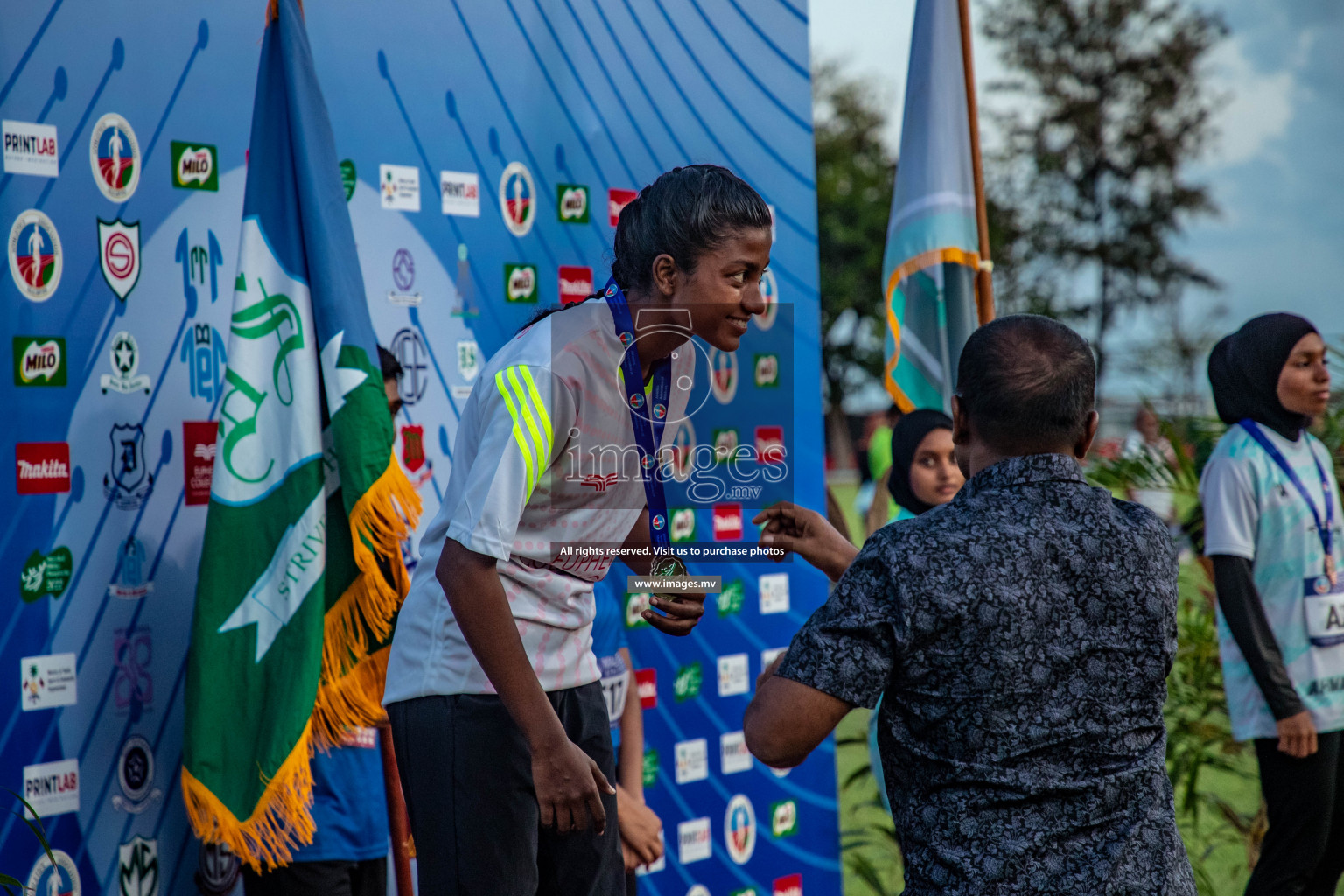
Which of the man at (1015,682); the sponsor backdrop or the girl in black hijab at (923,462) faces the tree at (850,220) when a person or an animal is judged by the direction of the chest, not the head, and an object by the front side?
the man

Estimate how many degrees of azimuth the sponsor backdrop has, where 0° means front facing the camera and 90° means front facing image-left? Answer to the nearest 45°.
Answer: approximately 315°

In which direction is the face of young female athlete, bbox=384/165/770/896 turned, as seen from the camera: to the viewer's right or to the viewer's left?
to the viewer's right

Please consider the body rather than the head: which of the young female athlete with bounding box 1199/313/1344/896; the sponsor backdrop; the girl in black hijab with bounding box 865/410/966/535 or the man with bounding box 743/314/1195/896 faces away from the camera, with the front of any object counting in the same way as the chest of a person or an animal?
the man

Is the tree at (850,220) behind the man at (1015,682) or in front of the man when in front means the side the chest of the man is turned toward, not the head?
in front

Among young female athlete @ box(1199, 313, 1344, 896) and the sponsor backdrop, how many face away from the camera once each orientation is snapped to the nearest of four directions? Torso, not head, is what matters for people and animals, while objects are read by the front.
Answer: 0

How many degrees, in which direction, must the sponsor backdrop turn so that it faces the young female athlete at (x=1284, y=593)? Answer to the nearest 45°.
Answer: approximately 45° to its left

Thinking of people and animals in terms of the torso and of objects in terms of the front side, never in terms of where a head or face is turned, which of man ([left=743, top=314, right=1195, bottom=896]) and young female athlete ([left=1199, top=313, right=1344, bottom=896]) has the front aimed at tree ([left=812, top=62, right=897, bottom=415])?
the man

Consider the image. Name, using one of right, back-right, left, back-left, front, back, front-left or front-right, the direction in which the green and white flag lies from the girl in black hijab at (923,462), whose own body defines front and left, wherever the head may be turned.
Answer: right

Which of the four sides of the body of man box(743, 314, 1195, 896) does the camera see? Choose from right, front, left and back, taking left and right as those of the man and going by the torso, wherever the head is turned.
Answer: back

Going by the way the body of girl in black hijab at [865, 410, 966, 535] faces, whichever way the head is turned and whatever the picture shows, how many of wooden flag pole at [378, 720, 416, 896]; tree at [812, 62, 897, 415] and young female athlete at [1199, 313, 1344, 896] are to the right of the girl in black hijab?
1

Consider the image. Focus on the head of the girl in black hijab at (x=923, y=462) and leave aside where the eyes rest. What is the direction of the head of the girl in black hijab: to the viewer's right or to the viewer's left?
to the viewer's right
